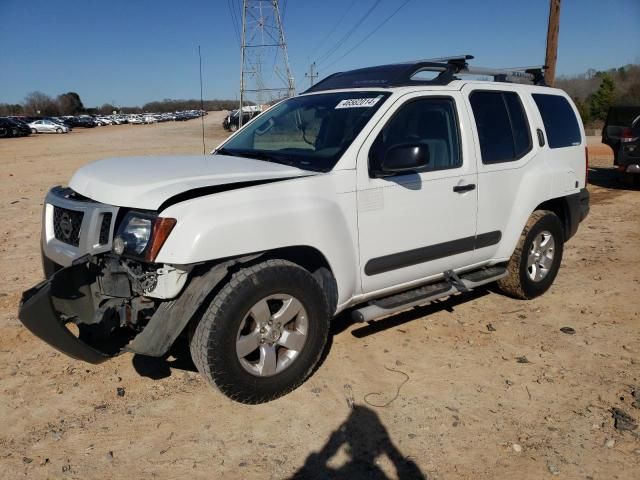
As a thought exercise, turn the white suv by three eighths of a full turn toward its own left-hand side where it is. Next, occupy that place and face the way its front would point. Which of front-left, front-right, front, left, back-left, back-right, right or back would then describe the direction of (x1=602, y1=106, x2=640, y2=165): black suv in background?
front-left

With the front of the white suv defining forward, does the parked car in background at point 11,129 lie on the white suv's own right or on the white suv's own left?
on the white suv's own right

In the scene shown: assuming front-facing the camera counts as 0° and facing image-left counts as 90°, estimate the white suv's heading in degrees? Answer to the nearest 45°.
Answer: approximately 45°

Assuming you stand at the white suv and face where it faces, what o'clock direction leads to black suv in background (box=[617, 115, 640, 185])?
The black suv in background is roughly at 6 o'clock from the white suv.
